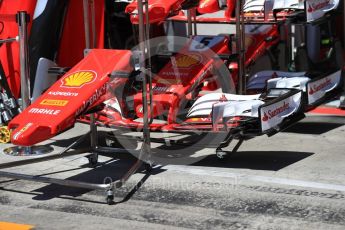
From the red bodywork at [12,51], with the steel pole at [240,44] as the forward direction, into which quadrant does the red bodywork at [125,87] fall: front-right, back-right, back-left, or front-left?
front-right

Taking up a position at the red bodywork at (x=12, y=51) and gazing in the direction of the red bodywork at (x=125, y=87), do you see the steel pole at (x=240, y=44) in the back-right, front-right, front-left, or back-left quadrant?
front-left

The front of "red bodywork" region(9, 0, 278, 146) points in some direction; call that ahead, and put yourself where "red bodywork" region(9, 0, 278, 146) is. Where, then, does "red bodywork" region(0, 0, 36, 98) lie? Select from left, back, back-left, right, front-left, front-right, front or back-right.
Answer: right

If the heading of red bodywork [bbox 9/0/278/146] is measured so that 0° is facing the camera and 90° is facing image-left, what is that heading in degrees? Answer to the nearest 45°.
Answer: approximately 45°

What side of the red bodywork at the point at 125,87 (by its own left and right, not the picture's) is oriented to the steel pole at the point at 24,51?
right

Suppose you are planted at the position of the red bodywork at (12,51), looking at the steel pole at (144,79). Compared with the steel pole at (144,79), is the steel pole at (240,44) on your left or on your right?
left
